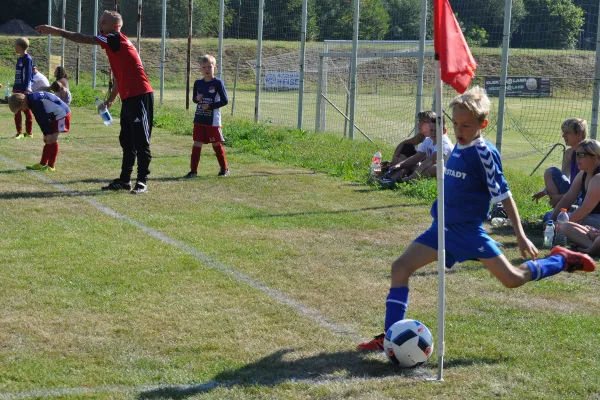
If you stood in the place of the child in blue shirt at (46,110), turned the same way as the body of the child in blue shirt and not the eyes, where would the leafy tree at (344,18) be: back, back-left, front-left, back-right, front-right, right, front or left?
back-right

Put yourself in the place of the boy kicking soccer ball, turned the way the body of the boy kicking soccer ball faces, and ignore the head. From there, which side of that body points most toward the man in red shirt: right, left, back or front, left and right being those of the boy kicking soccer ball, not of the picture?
right

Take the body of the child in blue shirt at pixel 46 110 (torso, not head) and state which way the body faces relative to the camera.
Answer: to the viewer's left

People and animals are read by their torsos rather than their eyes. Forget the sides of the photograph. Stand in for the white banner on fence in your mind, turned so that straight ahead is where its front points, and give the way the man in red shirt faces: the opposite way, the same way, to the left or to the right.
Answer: to the right

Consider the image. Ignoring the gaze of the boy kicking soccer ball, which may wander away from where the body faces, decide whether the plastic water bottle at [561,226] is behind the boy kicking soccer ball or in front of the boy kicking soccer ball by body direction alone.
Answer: behind

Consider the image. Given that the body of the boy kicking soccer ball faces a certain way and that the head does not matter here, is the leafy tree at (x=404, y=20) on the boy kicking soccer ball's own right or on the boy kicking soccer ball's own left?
on the boy kicking soccer ball's own right

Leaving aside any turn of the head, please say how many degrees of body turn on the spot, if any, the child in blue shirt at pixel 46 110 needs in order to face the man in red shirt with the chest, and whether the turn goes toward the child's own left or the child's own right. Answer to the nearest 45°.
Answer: approximately 135° to the child's own left

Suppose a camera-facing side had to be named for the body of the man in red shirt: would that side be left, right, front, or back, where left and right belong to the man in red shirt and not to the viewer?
left

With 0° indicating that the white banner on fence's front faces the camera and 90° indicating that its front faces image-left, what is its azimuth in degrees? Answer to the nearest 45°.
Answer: approximately 0°
